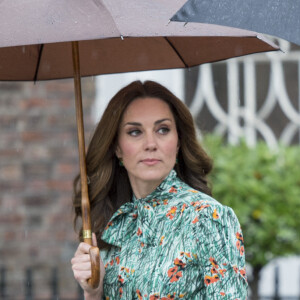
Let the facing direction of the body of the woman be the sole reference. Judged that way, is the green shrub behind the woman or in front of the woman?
behind
